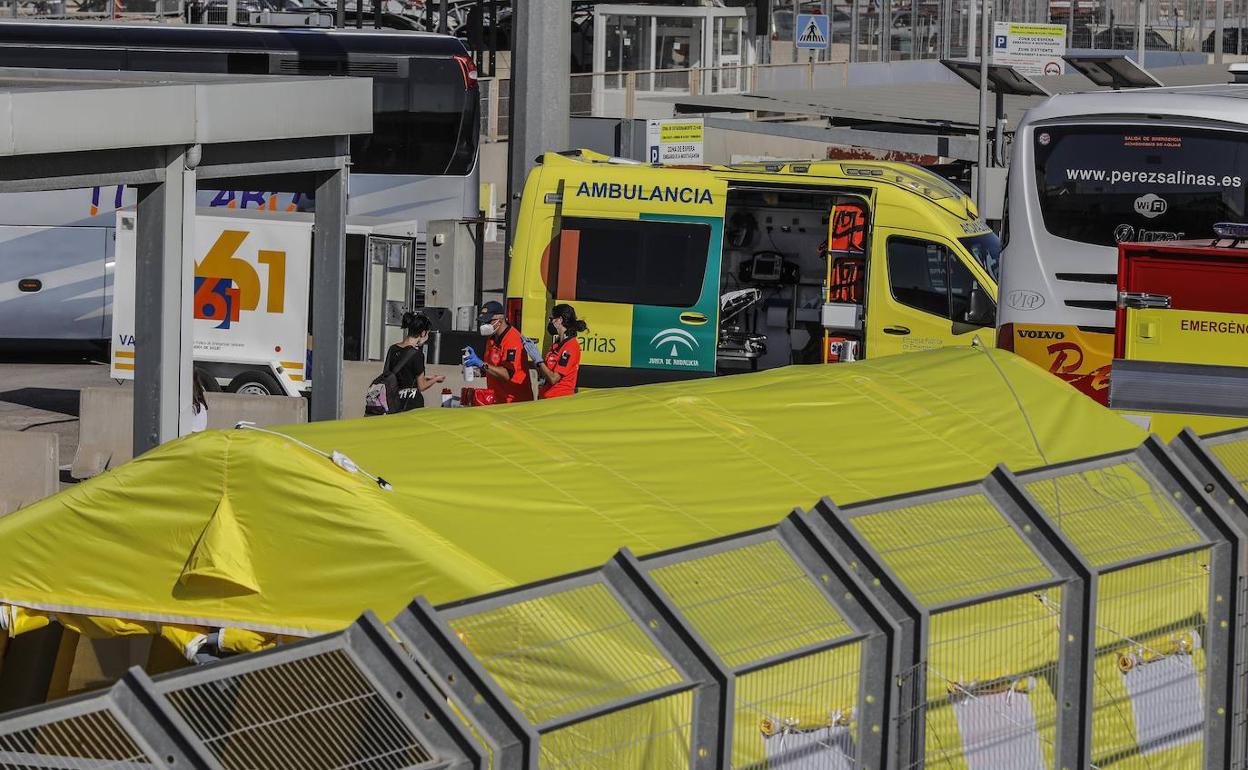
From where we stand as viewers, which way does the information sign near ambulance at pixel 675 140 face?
facing the viewer

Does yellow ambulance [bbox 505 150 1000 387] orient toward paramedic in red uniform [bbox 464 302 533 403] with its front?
no

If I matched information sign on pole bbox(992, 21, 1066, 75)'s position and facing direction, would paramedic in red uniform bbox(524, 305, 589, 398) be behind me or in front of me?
in front

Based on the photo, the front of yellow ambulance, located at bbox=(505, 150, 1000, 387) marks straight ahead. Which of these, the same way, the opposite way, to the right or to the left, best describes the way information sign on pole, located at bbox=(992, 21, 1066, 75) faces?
to the right

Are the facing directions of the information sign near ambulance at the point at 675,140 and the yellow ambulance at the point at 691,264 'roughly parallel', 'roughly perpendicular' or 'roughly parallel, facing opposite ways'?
roughly perpendicular

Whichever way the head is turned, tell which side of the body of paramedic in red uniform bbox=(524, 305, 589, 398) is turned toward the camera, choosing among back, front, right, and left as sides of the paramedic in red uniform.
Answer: left

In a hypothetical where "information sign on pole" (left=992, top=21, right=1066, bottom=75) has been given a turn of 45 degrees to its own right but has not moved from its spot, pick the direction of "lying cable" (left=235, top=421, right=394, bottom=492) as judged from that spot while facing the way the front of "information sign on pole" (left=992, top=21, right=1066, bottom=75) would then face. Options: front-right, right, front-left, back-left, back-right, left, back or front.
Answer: front-left

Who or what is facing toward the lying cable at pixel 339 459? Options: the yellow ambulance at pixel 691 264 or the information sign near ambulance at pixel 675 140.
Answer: the information sign near ambulance

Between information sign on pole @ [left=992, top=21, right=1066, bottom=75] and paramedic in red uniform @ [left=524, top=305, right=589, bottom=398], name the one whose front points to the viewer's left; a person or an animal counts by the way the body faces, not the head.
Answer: the paramedic in red uniform

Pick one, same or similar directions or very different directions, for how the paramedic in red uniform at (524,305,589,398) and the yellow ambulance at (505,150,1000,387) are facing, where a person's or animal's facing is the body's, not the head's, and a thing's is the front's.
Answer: very different directions

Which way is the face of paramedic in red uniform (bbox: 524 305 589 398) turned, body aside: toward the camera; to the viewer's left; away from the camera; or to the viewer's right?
to the viewer's left

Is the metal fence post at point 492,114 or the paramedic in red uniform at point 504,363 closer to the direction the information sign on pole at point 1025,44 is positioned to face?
the paramedic in red uniform

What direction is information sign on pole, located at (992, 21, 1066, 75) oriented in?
toward the camera

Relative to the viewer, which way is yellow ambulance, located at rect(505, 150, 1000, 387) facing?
to the viewer's right

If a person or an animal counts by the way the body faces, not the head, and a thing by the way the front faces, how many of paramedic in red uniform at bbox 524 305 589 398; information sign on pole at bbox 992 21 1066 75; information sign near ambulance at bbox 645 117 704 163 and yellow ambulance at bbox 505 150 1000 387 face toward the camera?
2

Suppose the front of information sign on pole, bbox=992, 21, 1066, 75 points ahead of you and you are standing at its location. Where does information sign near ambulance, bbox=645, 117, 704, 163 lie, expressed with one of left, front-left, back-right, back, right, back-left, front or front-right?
front-right

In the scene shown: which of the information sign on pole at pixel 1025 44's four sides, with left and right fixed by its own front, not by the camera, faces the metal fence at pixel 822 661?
front
